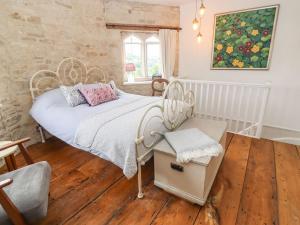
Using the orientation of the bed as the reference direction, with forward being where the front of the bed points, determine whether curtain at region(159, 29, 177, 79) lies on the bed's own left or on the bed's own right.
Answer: on the bed's own left

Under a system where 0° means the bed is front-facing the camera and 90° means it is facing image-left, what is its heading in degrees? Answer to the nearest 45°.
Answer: approximately 315°

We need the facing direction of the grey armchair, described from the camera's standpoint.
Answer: facing to the right of the viewer

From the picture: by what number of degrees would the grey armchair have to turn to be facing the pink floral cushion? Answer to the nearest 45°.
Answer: approximately 45° to its left

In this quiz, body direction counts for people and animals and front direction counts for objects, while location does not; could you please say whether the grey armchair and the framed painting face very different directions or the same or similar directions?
very different directions

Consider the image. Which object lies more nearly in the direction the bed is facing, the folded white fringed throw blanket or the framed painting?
the folded white fringed throw blanket

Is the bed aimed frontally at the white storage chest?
yes

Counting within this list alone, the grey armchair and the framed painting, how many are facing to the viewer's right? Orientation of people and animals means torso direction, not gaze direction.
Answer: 1
